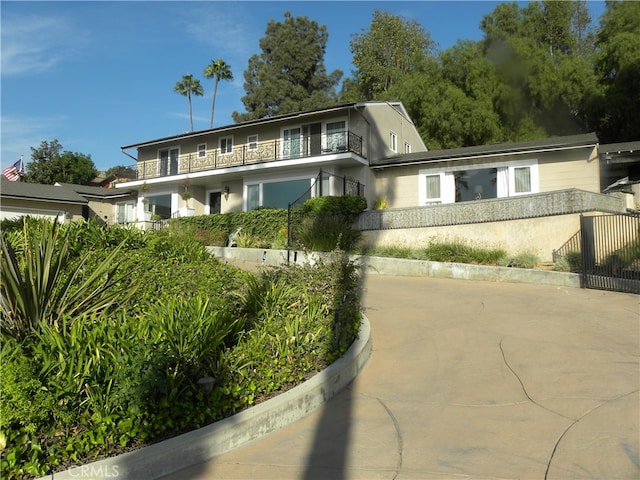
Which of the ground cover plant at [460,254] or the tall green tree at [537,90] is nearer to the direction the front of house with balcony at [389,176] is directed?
the ground cover plant

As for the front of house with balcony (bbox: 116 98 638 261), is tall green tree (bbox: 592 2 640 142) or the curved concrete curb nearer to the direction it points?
the curved concrete curb

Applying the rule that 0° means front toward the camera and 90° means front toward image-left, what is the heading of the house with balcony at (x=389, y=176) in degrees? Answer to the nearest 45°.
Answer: approximately 45°

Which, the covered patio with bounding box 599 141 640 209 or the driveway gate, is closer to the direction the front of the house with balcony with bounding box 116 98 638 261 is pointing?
the driveway gate

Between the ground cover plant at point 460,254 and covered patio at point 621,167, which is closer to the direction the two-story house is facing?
the ground cover plant

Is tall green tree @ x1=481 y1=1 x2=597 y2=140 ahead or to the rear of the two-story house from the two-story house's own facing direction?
to the rear

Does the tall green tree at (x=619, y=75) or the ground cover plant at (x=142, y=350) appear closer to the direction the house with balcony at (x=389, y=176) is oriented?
the ground cover plant

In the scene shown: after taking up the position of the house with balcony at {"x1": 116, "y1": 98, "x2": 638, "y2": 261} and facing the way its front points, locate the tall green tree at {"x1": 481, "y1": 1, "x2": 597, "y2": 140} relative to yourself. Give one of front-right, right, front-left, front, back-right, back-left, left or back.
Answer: back
